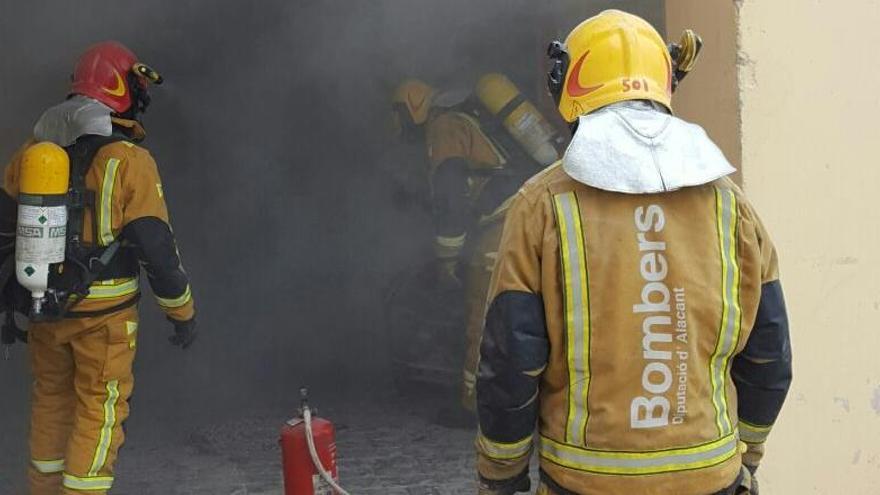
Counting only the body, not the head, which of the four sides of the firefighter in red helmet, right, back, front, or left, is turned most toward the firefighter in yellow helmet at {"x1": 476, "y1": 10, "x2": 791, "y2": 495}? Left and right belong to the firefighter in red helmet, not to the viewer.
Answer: right

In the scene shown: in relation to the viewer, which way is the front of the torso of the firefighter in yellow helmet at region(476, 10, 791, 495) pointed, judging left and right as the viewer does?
facing away from the viewer

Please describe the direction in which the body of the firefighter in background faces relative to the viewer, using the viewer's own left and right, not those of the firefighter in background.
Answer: facing to the left of the viewer

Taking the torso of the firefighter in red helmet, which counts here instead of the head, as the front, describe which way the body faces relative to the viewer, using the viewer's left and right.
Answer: facing away from the viewer and to the right of the viewer

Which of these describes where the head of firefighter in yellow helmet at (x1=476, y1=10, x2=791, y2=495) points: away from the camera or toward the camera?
away from the camera

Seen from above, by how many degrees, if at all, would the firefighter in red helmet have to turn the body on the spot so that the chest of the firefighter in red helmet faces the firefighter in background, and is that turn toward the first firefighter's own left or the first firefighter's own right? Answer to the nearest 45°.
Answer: approximately 45° to the first firefighter's own right

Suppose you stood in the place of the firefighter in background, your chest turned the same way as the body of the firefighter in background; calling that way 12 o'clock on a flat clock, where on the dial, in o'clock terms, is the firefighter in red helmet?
The firefighter in red helmet is roughly at 11 o'clock from the firefighter in background.

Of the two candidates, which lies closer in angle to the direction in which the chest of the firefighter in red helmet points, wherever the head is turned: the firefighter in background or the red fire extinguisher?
the firefighter in background

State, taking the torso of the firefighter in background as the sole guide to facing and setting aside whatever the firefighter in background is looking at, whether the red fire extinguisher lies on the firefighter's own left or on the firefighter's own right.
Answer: on the firefighter's own left

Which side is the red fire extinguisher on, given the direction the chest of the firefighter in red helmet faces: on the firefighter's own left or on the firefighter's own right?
on the firefighter's own right

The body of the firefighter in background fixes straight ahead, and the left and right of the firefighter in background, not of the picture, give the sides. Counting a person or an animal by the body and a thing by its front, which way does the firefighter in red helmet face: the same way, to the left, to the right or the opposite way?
to the right

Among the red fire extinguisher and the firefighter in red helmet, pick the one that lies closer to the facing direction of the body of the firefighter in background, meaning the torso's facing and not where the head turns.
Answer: the firefighter in red helmet
